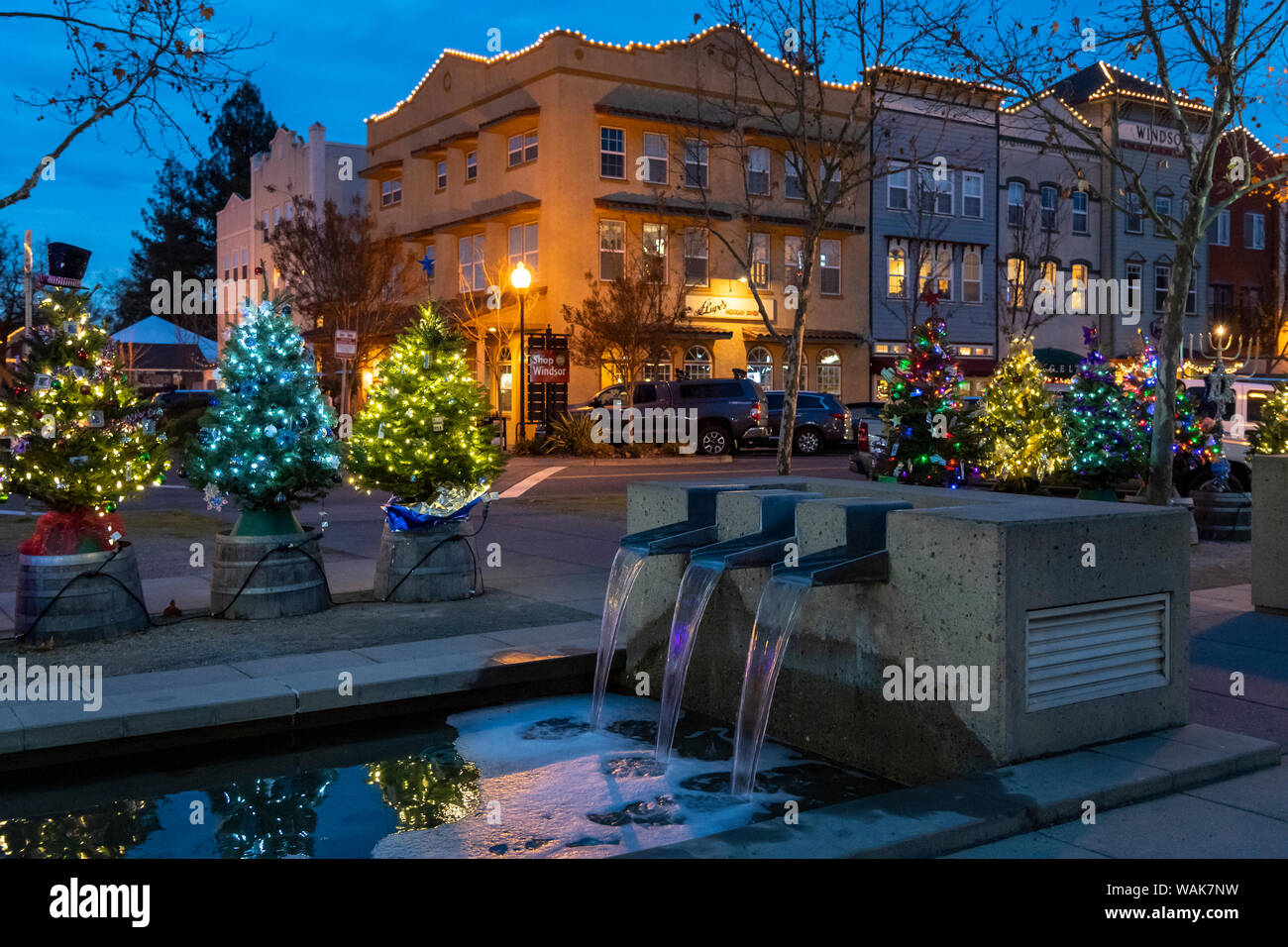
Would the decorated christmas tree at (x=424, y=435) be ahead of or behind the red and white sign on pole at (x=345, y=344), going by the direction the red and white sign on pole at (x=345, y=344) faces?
ahead

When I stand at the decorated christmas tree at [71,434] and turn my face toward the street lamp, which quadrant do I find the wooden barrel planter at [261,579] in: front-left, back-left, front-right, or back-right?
front-right

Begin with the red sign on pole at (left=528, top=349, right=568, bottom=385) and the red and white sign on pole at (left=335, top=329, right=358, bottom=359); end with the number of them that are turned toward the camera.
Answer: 2

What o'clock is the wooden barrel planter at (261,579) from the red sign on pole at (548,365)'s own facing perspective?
The wooden barrel planter is roughly at 12 o'clock from the red sign on pole.

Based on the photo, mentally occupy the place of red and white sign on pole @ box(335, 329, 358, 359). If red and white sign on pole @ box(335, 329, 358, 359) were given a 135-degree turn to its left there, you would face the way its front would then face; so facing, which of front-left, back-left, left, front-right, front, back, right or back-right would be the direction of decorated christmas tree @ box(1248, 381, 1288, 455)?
right

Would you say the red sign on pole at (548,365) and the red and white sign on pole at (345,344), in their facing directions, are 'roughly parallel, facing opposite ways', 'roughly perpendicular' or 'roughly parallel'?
roughly parallel

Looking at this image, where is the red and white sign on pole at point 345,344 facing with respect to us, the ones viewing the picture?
facing the viewer

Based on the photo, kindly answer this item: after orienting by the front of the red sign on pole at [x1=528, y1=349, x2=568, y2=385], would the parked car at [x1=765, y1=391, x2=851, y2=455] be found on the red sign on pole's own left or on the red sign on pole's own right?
on the red sign on pole's own left

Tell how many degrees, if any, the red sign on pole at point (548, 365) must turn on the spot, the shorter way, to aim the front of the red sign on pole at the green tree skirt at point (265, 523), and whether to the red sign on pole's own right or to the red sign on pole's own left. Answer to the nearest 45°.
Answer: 0° — it already faces it

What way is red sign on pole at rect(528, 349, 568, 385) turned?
toward the camera

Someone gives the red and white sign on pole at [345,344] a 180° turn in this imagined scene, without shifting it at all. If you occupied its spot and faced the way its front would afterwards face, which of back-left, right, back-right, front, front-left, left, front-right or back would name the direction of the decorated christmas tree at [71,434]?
back

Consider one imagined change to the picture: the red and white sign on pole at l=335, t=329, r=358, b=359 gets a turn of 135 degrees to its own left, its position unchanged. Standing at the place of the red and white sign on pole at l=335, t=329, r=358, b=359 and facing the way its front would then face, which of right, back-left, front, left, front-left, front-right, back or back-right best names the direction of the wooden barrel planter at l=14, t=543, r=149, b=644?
back-right

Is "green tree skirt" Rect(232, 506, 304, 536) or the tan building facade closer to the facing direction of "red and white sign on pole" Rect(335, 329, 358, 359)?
the green tree skirt

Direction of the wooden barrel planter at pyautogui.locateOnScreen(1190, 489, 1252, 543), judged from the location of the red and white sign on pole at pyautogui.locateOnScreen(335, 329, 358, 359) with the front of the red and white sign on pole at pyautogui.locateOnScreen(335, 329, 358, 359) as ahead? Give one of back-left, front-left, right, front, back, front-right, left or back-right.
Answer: front-left
